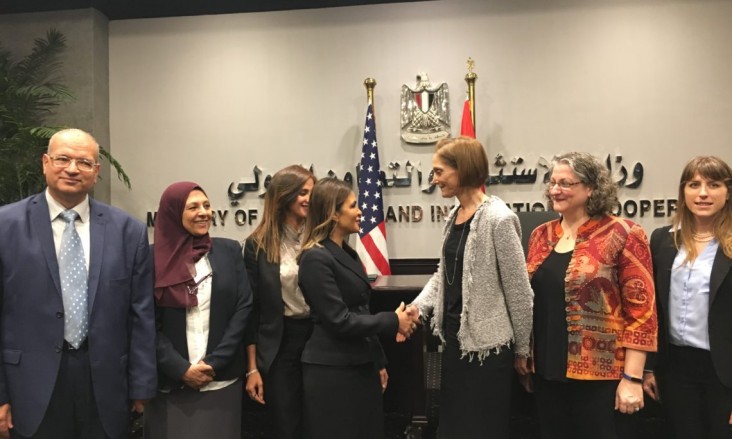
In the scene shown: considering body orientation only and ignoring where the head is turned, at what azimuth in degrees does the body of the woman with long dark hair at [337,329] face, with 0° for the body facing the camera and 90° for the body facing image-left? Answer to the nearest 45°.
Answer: approximately 270°

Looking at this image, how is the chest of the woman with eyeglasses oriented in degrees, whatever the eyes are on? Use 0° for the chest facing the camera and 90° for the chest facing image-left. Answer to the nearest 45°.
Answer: approximately 45°

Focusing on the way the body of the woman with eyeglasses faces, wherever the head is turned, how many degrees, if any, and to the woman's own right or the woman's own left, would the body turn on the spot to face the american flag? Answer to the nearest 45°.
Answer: approximately 90° to the woman's own right

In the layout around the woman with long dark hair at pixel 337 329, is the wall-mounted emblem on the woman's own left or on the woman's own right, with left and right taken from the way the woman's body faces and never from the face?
on the woman's own left

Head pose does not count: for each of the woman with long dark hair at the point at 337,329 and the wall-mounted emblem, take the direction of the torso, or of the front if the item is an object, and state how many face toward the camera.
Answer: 1

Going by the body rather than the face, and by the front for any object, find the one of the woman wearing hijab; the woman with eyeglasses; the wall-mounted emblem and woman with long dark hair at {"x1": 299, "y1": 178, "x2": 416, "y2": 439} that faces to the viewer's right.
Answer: the woman with long dark hair

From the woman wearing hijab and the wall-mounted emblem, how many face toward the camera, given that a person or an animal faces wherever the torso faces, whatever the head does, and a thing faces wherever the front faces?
2

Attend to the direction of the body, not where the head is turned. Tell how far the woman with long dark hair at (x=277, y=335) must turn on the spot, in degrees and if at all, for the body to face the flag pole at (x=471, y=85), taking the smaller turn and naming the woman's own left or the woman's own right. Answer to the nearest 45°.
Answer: approximately 90° to the woman's own left

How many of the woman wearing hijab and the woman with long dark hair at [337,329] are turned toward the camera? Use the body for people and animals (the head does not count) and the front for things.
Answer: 1

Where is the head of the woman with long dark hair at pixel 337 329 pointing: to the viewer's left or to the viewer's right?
to the viewer's right

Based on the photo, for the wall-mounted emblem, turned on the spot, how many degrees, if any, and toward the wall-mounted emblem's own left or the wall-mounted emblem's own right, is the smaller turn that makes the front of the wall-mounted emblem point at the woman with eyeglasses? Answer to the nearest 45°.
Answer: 0° — it already faces them
